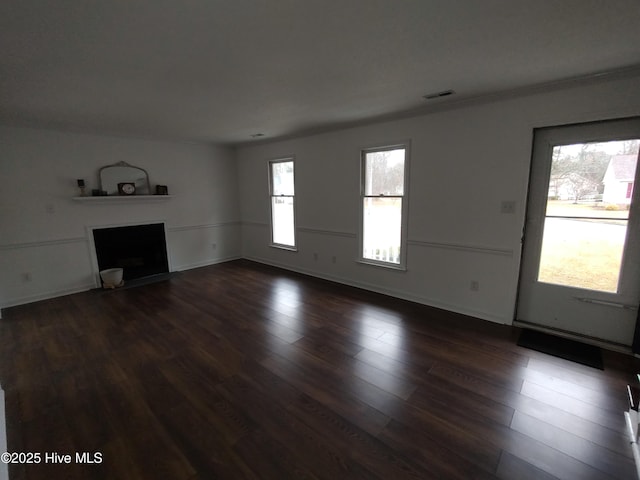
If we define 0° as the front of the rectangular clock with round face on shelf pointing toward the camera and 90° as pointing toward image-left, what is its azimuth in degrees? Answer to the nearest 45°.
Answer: approximately 0°

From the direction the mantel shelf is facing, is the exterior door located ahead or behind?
ahead

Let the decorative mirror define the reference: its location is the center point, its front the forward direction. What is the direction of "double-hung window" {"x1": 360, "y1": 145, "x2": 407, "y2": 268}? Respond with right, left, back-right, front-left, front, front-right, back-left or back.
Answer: front-left

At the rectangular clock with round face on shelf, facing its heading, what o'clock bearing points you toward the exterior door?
The exterior door is roughly at 11 o'clock from the rectangular clock with round face on shelf.

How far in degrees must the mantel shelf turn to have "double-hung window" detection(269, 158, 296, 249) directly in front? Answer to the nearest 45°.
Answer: approximately 90° to its left

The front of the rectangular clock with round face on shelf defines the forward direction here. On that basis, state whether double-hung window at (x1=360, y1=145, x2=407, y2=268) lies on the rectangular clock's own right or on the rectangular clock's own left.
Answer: on the rectangular clock's own left

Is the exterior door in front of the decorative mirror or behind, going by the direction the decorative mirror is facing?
in front
